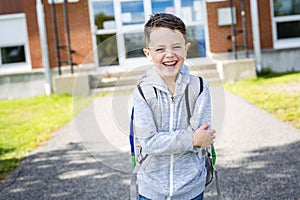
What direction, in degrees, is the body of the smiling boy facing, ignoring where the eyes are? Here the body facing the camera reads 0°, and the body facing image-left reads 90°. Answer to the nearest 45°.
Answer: approximately 0°

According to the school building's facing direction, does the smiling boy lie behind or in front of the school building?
in front

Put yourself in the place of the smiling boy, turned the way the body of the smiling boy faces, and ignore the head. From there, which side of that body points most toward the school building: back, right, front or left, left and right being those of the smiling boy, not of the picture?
back

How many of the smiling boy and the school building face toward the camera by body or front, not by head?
2

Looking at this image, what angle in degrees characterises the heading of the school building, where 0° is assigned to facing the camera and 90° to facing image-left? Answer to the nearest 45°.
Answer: approximately 0°
